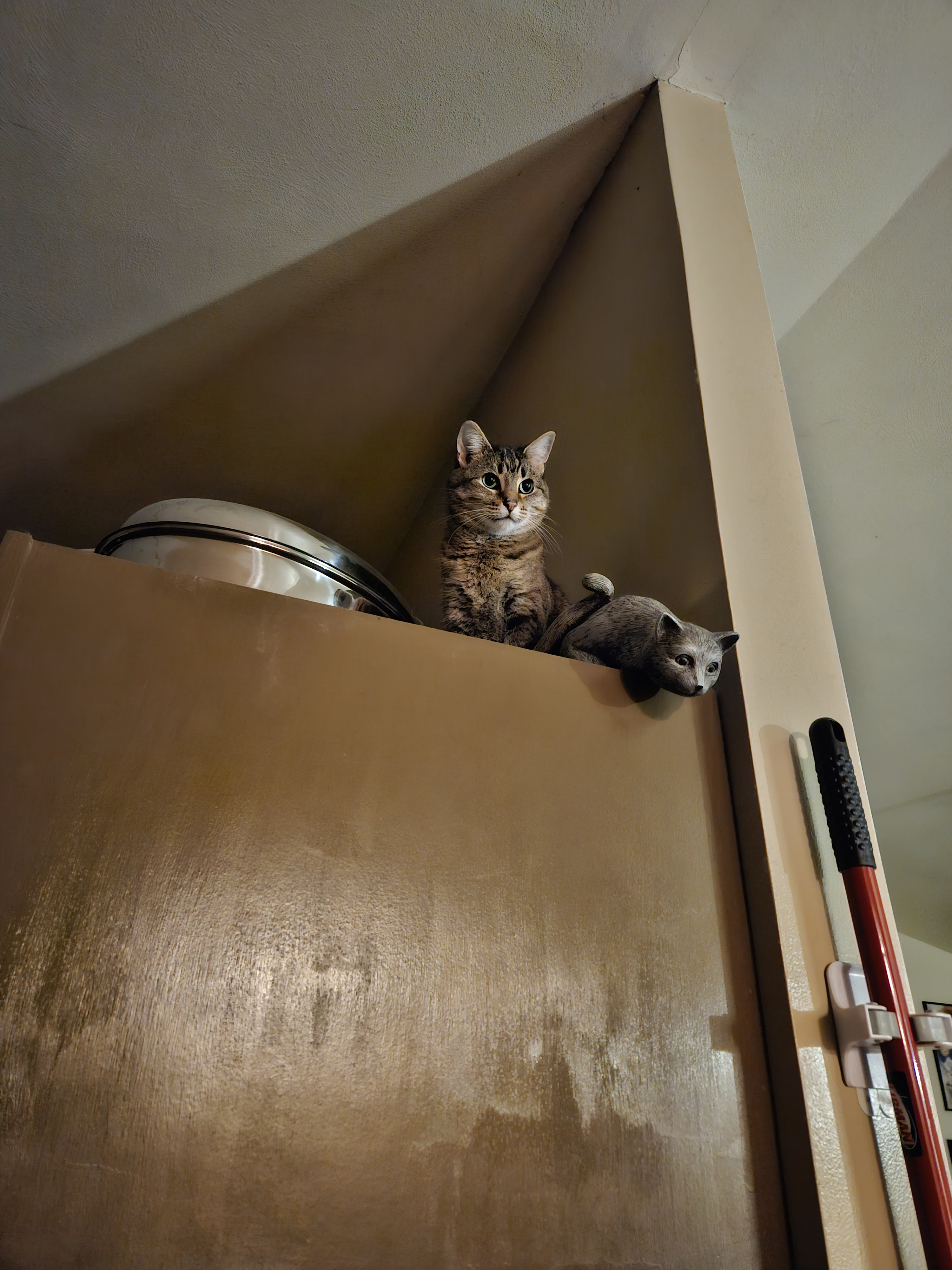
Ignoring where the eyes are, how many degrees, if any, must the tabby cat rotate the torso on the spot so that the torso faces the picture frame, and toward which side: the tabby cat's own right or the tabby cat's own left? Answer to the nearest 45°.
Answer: approximately 135° to the tabby cat's own left

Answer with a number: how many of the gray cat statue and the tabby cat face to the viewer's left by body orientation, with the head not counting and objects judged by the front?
0

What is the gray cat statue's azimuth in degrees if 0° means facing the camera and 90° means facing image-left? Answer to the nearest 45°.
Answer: approximately 315°

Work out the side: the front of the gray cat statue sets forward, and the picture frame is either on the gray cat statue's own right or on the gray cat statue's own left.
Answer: on the gray cat statue's own left

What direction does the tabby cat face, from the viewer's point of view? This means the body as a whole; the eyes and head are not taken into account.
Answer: toward the camera
